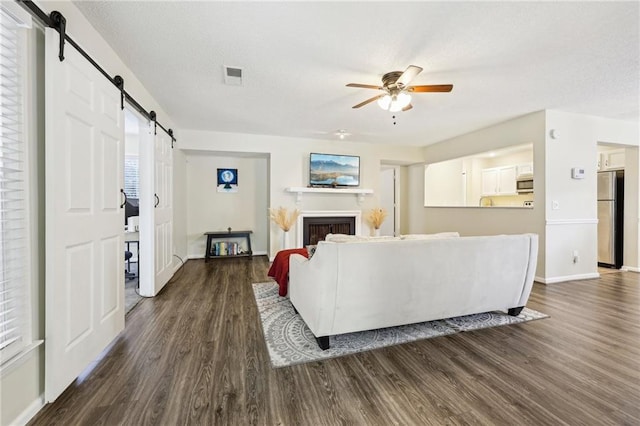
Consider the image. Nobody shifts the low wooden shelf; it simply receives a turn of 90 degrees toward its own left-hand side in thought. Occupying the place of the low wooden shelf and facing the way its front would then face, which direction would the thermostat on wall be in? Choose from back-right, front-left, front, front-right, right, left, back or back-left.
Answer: front-right

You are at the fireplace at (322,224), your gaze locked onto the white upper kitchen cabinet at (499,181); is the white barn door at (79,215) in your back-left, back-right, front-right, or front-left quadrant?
back-right

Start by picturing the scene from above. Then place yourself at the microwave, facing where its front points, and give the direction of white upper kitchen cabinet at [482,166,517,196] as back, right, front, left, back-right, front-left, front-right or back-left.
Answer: right

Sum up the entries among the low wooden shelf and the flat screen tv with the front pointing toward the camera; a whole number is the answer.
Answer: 2

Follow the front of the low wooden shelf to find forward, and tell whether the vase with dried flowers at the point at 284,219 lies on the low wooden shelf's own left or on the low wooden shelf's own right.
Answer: on the low wooden shelf's own left

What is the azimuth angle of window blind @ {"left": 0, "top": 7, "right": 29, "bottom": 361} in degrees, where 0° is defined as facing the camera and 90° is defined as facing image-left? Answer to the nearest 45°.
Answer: approximately 270°

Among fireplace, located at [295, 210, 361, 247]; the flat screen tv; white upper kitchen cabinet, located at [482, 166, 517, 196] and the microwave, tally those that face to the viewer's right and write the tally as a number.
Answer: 0

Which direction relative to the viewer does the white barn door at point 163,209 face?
to the viewer's right

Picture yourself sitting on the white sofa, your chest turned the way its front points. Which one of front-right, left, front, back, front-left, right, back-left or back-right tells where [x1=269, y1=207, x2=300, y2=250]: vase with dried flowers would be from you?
front

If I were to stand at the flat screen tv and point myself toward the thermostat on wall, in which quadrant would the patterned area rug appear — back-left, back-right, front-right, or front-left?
front-right

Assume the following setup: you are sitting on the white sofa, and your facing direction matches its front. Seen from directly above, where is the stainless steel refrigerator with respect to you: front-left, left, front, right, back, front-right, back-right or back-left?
right

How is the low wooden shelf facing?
toward the camera

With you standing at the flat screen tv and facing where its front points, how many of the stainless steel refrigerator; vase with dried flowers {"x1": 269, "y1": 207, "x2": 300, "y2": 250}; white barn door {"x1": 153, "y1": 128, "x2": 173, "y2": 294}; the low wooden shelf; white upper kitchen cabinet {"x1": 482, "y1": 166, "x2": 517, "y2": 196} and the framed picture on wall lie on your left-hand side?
2

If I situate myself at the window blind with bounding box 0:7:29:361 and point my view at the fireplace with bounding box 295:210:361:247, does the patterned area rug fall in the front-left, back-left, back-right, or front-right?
front-right

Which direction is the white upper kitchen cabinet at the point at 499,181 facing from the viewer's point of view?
toward the camera

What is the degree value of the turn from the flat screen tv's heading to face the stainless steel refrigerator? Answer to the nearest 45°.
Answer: approximately 90° to its left

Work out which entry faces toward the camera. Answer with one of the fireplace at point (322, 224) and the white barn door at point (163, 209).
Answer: the fireplace

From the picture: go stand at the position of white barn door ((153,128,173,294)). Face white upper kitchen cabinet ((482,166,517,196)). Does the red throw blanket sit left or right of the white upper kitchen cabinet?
right

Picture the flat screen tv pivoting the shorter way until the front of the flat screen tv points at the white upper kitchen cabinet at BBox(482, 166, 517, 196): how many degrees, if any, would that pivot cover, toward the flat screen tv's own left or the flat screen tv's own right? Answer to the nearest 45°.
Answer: approximately 90° to the flat screen tv's own left

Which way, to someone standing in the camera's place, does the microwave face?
facing the viewer and to the left of the viewer

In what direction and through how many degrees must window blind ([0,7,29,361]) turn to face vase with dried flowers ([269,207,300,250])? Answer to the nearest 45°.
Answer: approximately 45° to its left

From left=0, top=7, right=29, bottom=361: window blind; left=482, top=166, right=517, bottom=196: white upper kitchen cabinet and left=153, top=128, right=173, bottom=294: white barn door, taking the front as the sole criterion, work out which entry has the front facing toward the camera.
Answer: the white upper kitchen cabinet
